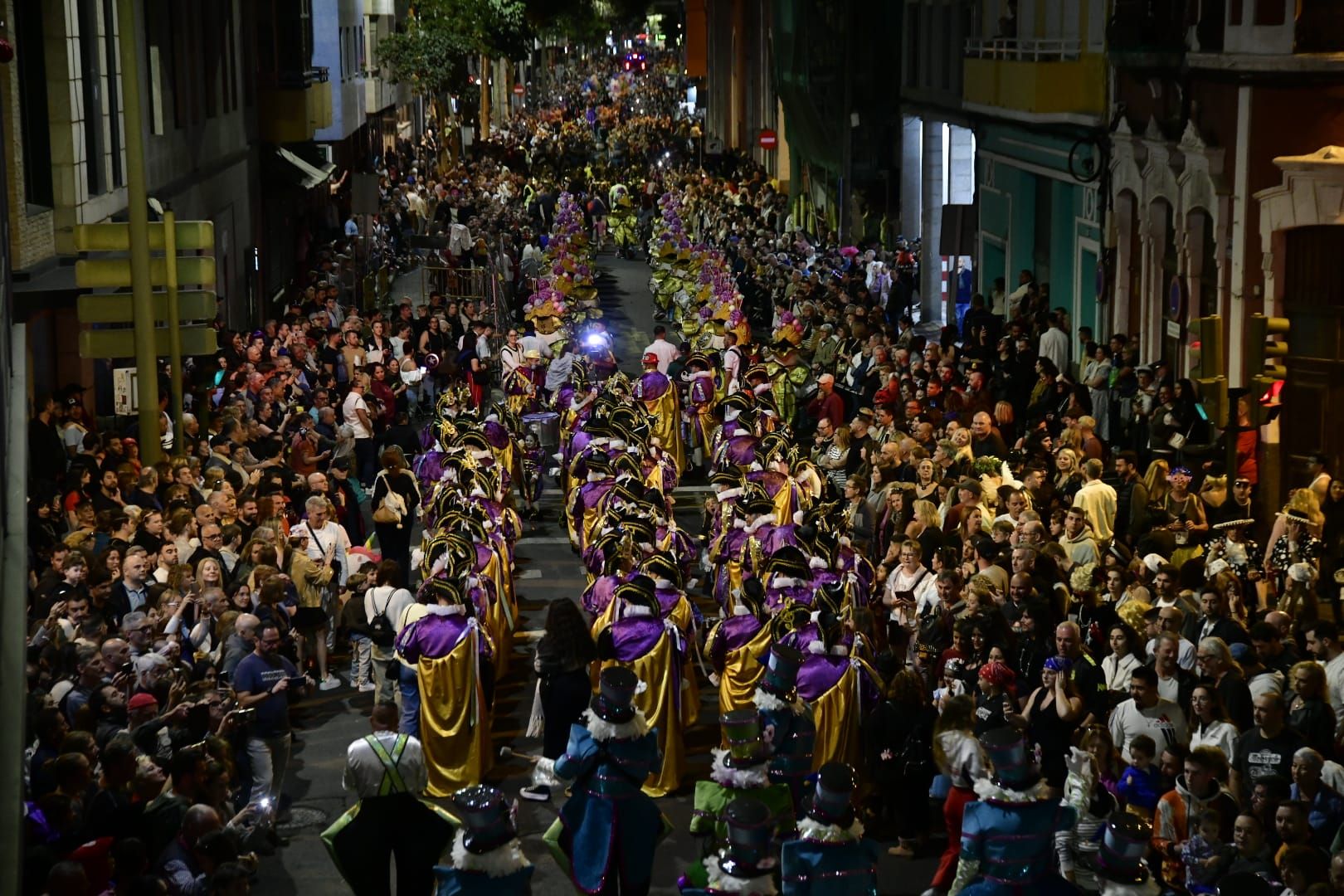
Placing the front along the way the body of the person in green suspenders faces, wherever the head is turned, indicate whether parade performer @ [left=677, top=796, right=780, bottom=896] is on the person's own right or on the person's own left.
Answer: on the person's own right

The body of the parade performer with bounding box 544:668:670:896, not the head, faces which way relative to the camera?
away from the camera

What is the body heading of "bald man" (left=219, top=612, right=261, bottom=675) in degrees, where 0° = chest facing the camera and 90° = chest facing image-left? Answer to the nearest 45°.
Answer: approximately 270°

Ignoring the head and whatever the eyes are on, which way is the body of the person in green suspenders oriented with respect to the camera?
away from the camera

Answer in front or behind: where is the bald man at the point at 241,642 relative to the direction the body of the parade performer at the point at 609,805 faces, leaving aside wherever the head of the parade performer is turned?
in front

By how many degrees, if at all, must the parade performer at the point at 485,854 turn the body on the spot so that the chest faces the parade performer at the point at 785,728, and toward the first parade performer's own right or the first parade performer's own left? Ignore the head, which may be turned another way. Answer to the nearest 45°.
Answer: approximately 45° to the first parade performer's own right

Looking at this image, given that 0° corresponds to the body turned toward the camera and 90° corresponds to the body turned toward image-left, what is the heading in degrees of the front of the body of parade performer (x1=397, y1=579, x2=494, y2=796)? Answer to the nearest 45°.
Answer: approximately 180°

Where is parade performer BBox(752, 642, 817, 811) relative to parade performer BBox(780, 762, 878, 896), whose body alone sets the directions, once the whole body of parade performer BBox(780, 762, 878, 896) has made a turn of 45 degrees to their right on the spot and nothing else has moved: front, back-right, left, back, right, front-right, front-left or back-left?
front-left

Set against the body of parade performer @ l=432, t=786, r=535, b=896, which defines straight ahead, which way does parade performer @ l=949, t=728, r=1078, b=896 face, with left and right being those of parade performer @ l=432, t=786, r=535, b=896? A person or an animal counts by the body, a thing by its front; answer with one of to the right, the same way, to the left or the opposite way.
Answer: the same way

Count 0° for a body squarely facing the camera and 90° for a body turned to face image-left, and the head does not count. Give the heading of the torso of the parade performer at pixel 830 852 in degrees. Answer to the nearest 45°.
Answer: approximately 180°

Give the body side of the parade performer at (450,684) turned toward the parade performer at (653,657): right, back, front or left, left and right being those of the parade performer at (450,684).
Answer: right

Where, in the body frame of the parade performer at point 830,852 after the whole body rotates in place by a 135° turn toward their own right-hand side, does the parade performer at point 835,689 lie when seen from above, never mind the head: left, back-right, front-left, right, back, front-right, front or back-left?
back-left
